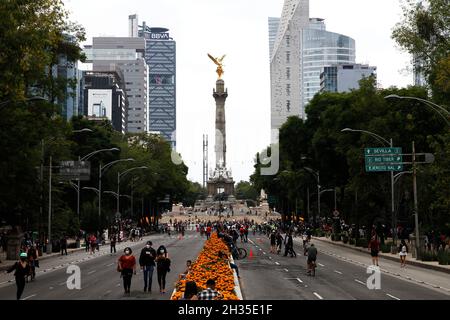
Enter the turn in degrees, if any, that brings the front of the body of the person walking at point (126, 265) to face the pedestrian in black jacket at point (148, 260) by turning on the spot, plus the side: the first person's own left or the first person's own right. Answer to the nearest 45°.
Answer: approximately 135° to the first person's own left

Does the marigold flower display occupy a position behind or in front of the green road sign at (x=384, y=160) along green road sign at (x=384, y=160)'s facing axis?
in front

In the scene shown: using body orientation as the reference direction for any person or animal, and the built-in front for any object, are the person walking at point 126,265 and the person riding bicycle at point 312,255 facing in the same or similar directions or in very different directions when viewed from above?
very different directions

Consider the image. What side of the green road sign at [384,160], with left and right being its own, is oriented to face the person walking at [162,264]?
front

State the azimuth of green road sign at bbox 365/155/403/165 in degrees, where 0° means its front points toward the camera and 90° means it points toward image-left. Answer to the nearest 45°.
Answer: approximately 0°

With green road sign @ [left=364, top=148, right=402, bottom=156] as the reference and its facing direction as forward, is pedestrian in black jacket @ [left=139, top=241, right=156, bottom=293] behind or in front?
in front

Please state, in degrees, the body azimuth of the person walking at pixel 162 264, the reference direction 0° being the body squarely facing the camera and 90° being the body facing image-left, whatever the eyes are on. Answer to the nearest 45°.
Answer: approximately 0°

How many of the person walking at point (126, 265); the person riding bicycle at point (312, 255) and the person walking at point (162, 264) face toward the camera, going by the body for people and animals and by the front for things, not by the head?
2

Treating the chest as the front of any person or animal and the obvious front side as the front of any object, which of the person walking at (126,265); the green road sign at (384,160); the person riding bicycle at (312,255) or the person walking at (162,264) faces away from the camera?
the person riding bicycle at (312,255)
